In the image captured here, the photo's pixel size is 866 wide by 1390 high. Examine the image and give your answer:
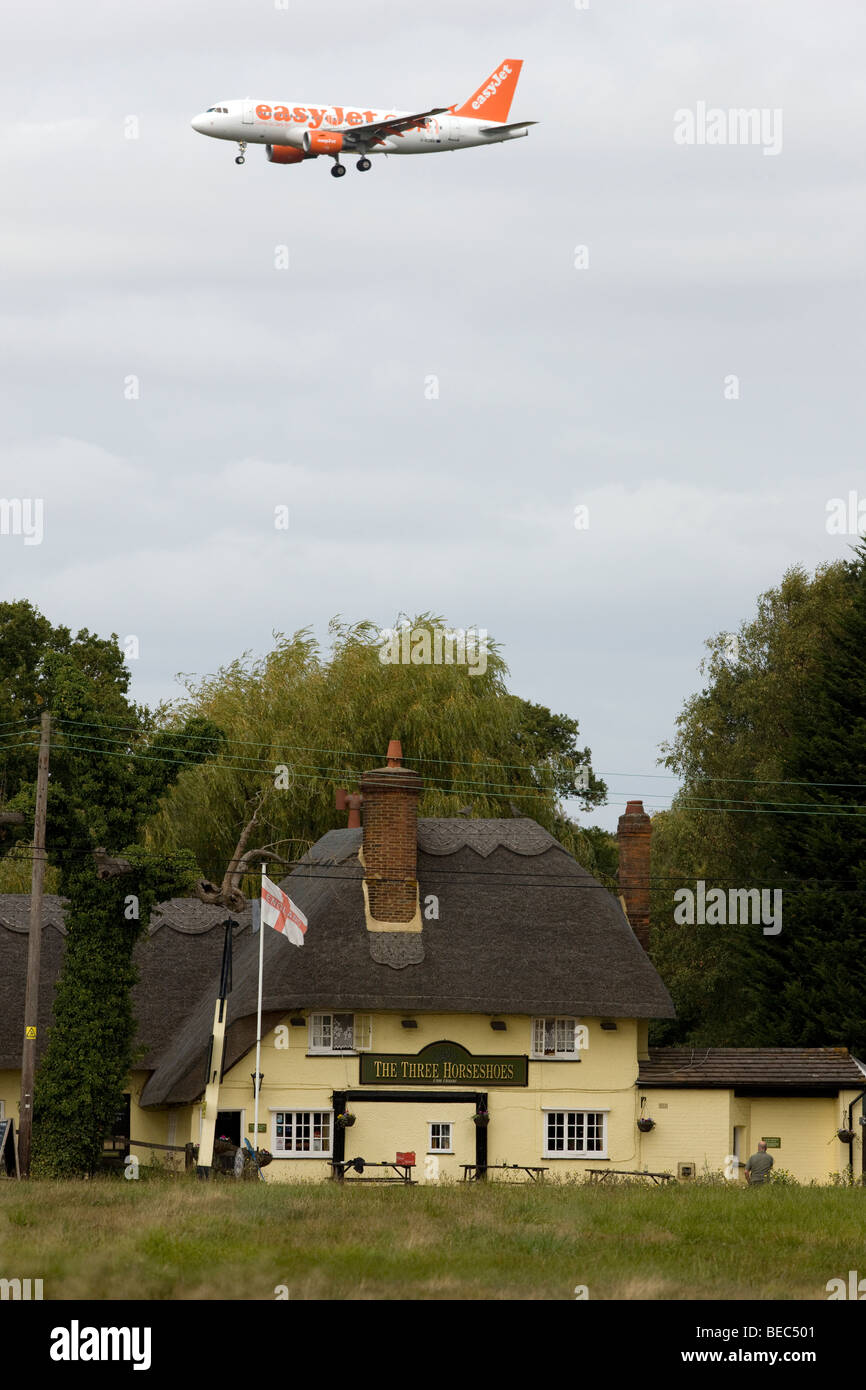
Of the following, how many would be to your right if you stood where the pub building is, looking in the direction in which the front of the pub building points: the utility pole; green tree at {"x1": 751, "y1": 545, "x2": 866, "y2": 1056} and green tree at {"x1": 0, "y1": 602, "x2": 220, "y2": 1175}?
2

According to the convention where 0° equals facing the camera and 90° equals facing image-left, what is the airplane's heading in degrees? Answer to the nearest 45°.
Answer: approximately 90°

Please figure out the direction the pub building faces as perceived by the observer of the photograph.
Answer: facing the viewer

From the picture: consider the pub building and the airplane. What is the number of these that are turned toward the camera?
1

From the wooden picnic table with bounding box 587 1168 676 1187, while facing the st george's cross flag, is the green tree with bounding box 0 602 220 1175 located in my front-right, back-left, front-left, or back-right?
front-right

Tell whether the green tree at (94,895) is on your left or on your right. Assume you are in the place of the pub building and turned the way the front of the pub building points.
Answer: on your right

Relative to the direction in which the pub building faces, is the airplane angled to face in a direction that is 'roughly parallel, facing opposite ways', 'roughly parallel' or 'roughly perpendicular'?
roughly perpendicular

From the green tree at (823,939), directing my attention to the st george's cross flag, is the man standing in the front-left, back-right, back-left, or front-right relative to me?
front-left

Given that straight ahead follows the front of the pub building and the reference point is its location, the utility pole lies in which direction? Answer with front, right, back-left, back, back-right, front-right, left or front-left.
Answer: right

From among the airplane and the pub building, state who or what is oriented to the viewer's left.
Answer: the airplane

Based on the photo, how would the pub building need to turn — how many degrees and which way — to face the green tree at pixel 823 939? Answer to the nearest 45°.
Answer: approximately 135° to its left
